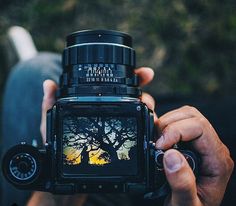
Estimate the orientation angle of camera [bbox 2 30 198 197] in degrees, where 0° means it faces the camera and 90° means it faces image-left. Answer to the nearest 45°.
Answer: approximately 180°
